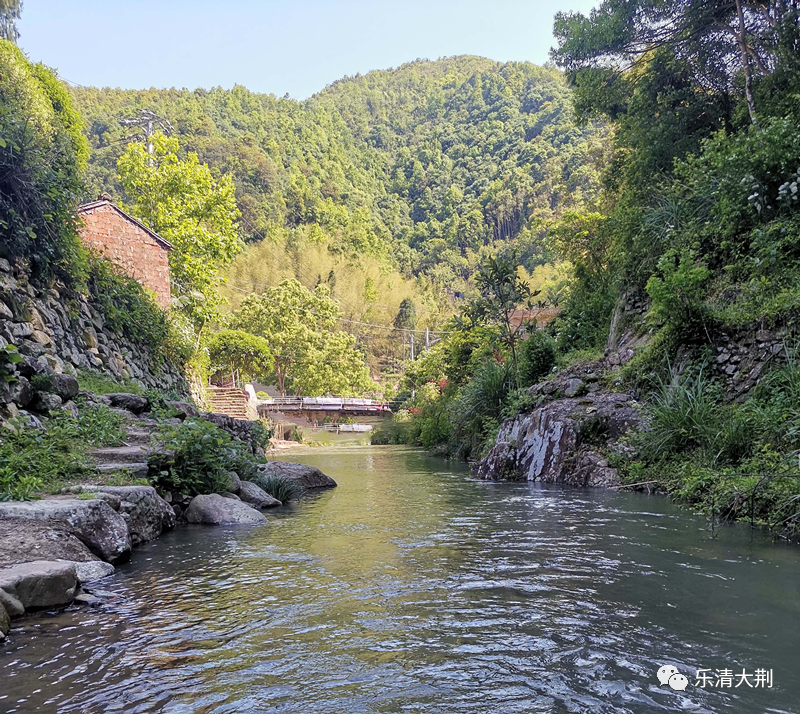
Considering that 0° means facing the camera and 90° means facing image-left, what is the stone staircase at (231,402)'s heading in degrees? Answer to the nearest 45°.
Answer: approximately 0°

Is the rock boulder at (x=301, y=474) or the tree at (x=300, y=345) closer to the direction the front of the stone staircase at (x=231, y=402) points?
the rock boulder

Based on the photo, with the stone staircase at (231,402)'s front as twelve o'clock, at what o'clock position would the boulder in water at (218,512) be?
The boulder in water is roughly at 12 o'clock from the stone staircase.

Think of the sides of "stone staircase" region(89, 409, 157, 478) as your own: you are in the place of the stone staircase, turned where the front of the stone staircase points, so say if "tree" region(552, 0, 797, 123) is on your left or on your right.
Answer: on your left

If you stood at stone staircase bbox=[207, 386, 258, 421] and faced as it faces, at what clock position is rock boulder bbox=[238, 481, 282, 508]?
The rock boulder is roughly at 12 o'clock from the stone staircase.

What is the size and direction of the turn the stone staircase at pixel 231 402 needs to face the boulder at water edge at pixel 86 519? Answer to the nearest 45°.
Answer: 0° — it already faces it

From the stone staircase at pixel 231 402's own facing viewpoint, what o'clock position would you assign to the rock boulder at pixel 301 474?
The rock boulder is roughly at 12 o'clock from the stone staircase.
